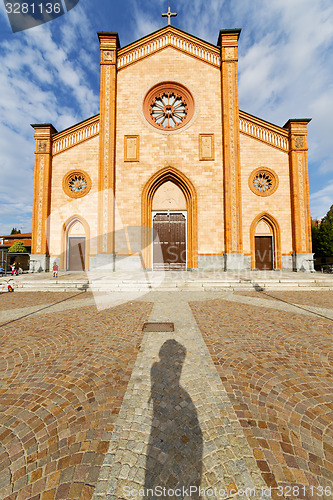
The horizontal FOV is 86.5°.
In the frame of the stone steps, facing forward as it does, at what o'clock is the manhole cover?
The manhole cover is roughly at 12 o'clock from the stone steps.

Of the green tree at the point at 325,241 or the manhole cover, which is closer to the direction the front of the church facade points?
the manhole cover

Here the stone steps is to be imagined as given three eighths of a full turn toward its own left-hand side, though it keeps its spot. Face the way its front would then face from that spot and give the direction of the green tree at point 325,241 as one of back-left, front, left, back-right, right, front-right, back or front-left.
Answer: front

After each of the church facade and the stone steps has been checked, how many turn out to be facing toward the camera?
2

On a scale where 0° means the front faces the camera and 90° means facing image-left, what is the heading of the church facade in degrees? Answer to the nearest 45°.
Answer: approximately 0°

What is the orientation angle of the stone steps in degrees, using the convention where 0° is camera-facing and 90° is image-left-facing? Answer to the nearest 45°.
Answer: approximately 0°

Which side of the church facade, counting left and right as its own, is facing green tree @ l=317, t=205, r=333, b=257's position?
left
